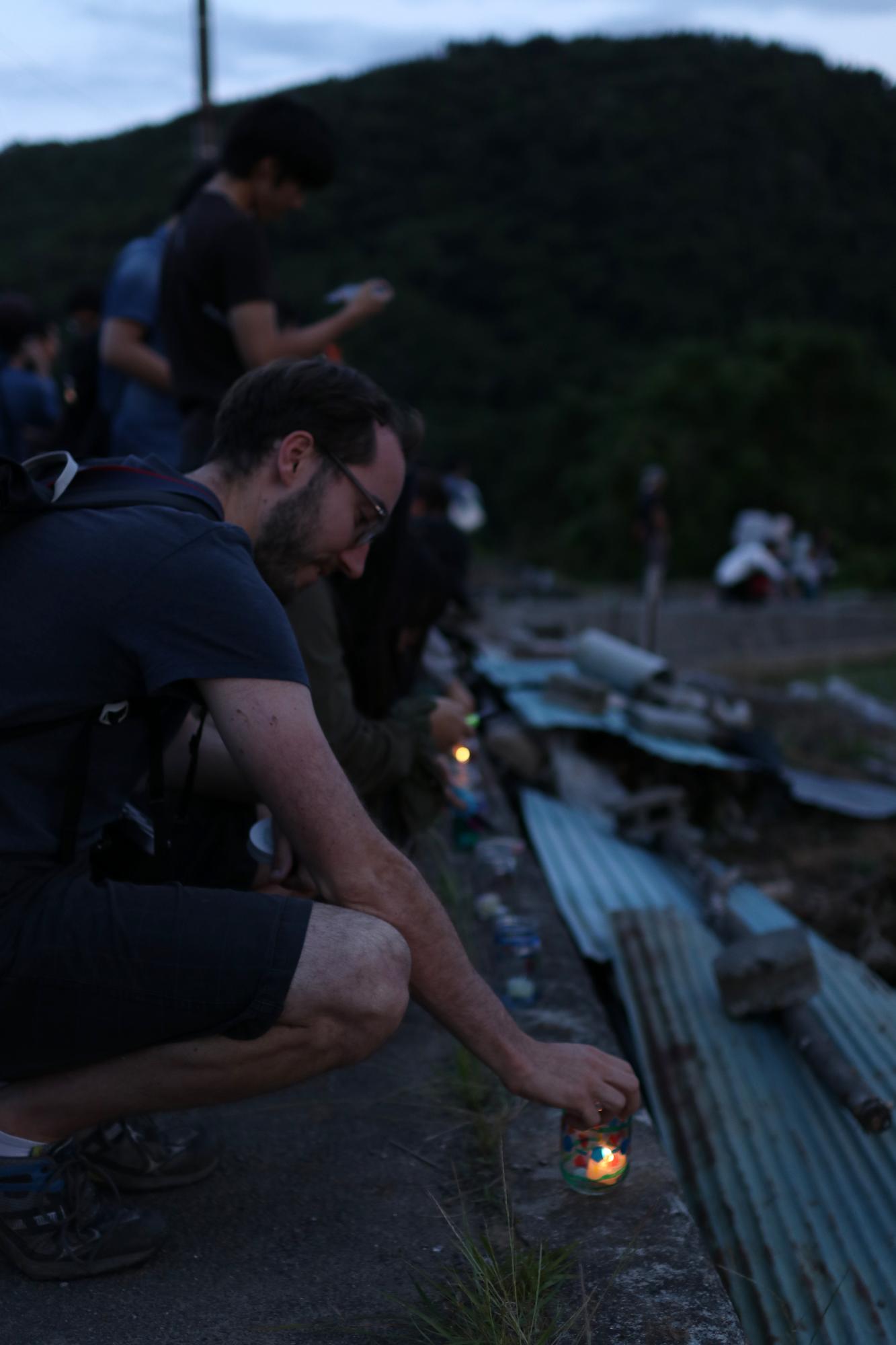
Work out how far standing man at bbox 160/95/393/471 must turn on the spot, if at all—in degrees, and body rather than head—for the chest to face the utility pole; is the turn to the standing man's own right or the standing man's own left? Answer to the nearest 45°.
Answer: approximately 90° to the standing man's own left

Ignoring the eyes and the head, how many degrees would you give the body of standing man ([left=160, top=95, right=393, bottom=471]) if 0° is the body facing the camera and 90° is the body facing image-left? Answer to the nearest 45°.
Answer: approximately 270°

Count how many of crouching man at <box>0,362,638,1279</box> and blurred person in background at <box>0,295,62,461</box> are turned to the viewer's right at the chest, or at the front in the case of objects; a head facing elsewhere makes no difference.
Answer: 2

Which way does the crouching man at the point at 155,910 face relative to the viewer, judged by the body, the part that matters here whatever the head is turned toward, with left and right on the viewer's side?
facing to the right of the viewer

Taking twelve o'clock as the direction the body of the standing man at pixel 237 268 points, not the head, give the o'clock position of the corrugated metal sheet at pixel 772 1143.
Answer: The corrugated metal sheet is roughly at 2 o'clock from the standing man.

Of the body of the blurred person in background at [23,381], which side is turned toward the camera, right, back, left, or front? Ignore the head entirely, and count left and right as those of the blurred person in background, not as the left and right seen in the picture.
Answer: right

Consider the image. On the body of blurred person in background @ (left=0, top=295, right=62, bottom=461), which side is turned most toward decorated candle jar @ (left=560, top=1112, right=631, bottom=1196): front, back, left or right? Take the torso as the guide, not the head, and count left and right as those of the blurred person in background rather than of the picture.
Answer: right

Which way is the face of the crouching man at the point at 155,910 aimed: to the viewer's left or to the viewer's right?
to the viewer's right

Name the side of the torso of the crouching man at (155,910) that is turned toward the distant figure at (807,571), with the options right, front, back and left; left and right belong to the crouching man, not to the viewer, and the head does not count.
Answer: left

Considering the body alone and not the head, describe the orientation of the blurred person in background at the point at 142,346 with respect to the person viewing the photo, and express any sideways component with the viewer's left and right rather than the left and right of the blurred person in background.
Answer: facing to the right of the viewer

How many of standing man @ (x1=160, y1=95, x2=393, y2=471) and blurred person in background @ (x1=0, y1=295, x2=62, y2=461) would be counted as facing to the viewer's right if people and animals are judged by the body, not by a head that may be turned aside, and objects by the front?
2

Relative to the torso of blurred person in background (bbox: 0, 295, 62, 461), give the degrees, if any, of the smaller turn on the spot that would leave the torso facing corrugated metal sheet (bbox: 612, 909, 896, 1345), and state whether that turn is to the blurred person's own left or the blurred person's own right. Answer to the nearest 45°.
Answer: approximately 90° to the blurred person's own right
